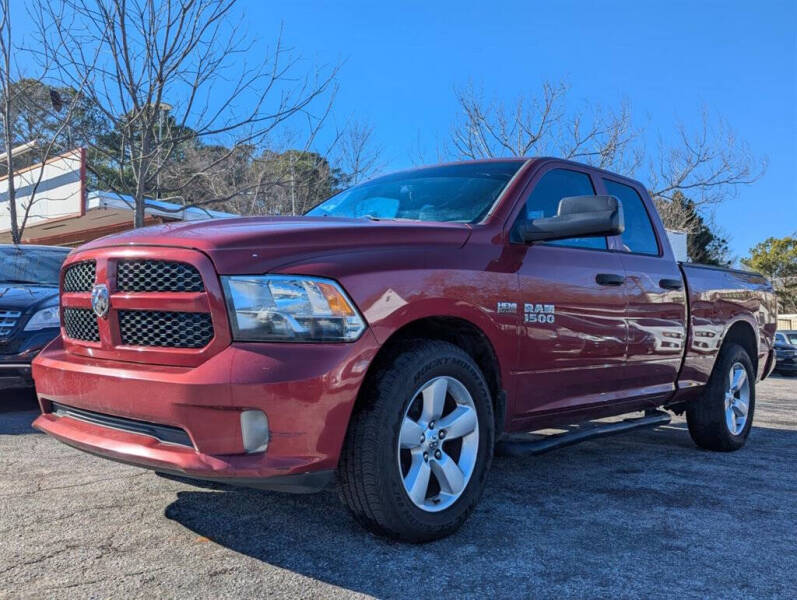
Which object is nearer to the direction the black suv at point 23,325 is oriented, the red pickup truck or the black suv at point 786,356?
the red pickup truck

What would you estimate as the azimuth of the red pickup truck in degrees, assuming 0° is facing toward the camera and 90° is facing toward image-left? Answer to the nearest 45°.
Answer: approximately 45°

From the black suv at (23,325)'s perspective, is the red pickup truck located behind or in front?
in front

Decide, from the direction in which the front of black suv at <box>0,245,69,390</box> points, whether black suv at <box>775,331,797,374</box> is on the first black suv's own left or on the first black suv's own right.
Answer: on the first black suv's own left

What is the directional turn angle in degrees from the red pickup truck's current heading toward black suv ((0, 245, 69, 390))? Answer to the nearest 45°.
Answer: approximately 90° to its right

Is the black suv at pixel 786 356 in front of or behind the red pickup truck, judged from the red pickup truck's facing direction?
behind

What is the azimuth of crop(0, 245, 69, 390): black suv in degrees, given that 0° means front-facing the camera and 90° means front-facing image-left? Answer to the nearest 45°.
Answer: approximately 0°

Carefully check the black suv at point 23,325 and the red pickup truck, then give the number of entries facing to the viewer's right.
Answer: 0
